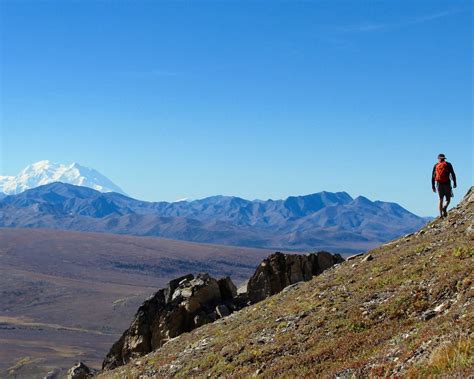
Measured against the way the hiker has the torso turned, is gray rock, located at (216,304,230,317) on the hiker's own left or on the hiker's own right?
on the hiker's own left

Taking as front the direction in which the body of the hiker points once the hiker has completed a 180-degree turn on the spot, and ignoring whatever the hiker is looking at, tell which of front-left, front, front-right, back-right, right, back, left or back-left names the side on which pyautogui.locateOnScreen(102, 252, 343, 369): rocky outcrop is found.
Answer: right

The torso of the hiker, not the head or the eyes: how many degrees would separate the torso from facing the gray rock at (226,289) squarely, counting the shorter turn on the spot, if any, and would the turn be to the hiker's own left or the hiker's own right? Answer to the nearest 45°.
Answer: approximately 90° to the hiker's own left

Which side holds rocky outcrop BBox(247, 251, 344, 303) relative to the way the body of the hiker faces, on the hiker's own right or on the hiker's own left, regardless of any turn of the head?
on the hiker's own left

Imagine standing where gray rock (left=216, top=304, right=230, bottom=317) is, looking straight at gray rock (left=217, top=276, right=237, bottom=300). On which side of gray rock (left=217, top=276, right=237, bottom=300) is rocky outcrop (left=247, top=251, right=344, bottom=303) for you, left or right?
right

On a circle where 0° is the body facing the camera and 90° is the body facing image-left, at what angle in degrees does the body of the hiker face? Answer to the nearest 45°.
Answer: approximately 180°
